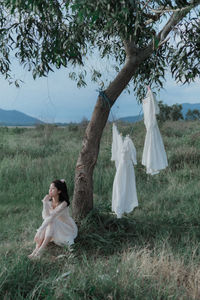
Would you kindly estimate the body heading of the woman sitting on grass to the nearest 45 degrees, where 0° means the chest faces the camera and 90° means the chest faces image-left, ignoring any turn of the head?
approximately 45°

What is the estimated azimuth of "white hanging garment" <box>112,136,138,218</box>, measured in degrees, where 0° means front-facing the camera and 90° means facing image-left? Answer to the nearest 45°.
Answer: approximately 45°

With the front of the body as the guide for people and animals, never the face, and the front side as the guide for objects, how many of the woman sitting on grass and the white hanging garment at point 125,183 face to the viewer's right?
0

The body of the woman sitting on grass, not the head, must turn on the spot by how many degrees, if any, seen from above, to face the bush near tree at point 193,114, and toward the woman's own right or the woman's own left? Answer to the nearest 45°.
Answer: approximately 180°

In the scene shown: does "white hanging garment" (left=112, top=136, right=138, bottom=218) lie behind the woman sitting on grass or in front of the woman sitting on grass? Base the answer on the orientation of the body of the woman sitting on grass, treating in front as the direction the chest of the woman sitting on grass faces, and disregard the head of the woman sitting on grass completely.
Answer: behind

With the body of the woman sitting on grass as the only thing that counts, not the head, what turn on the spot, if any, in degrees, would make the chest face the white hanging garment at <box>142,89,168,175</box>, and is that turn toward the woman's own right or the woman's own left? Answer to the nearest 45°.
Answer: approximately 135° to the woman's own left

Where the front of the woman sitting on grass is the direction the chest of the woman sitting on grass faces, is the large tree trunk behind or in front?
behind
